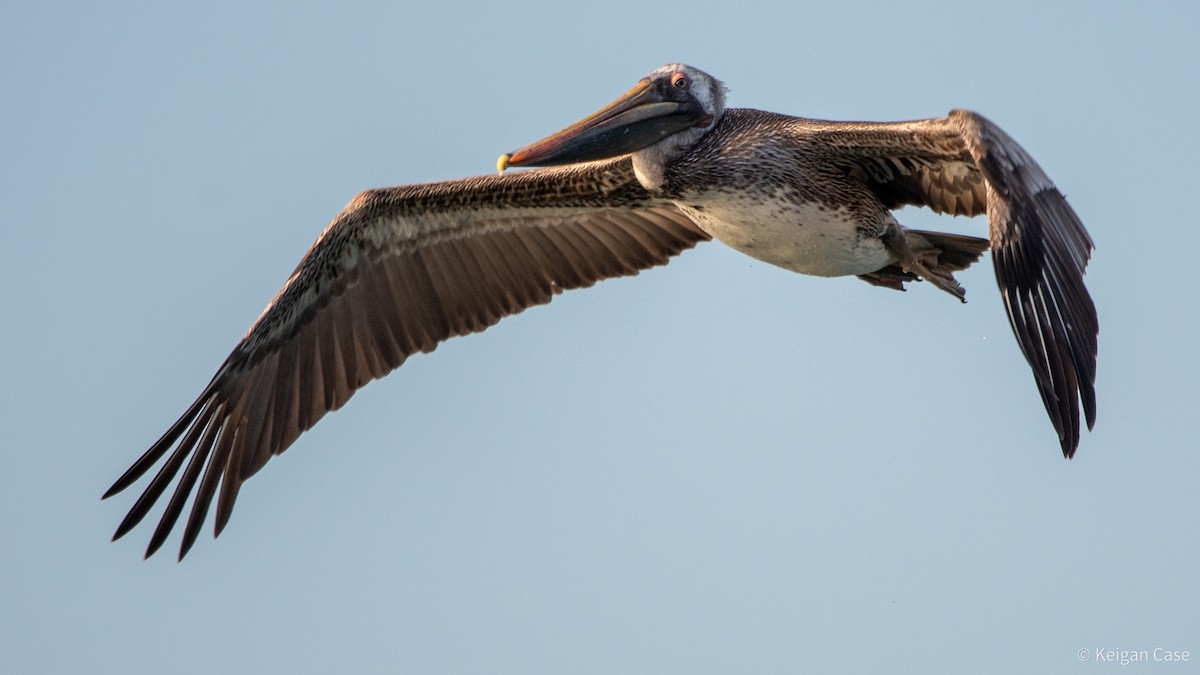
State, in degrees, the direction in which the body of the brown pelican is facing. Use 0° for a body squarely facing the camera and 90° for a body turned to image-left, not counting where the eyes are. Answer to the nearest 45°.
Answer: approximately 45°
